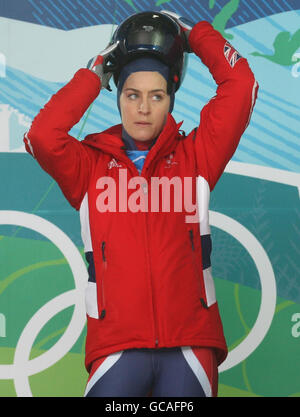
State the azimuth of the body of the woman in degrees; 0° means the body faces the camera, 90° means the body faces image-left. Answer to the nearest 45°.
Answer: approximately 0°
